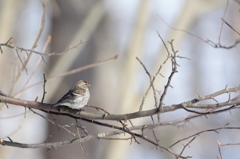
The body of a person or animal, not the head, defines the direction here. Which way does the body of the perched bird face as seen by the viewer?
to the viewer's right
